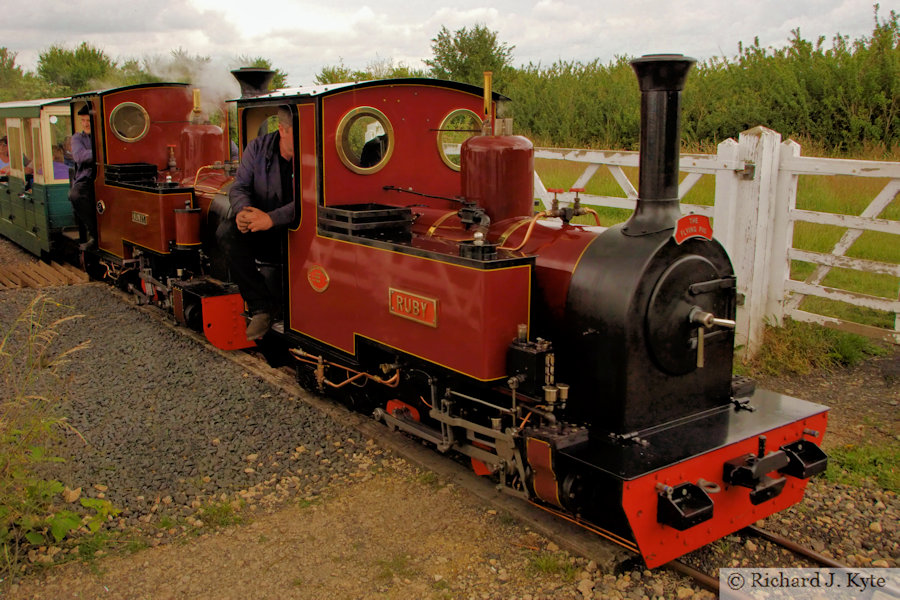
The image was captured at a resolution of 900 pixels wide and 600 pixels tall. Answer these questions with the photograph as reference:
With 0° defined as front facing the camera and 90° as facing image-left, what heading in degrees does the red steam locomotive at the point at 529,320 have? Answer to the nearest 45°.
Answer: approximately 315°

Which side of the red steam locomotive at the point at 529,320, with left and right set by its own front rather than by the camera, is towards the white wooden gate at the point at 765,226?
left

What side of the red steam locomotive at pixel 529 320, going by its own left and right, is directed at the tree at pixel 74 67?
back

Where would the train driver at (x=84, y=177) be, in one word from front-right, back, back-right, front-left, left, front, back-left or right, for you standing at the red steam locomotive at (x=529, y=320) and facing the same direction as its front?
back

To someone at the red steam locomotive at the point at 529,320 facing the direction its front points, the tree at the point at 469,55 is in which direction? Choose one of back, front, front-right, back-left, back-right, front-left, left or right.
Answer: back-left
